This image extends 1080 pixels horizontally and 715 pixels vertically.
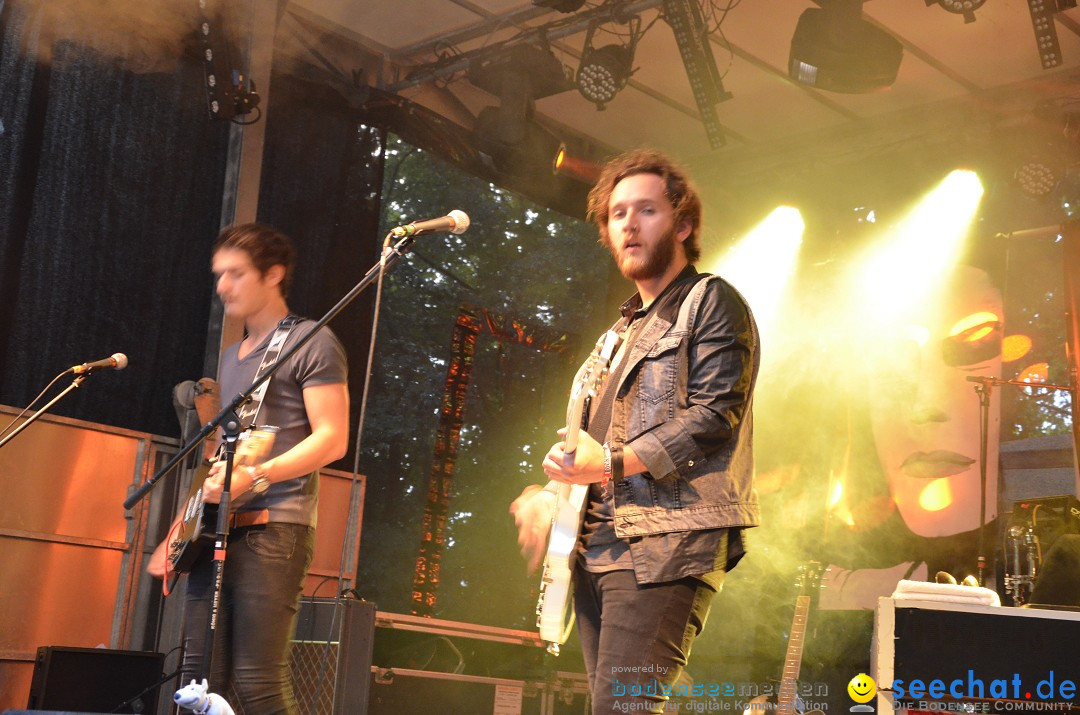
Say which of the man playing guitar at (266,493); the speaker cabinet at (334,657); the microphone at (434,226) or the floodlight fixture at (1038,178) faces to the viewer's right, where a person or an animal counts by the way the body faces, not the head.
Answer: the microphone

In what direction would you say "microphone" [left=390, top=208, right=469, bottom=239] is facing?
to the viewer's right

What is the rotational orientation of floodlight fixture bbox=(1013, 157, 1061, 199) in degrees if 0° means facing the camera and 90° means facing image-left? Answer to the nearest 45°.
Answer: approximately 0°

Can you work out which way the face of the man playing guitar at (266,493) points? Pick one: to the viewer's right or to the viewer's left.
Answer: to the viewer's left

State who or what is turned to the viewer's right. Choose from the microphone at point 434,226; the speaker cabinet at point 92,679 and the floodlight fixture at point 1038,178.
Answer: the microphone

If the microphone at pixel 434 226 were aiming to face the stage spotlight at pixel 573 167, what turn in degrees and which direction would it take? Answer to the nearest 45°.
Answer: approximately 90° to its left

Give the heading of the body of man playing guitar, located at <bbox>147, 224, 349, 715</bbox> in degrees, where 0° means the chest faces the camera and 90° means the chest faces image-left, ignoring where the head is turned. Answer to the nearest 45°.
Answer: approximately 45°

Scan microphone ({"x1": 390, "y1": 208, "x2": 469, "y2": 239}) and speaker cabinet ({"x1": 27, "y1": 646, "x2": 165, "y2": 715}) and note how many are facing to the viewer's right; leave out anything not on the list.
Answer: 1

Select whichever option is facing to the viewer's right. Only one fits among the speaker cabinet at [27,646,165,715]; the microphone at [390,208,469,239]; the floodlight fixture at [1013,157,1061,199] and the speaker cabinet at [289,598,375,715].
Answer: the microphone
